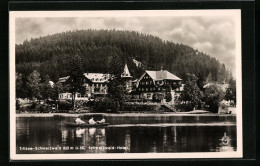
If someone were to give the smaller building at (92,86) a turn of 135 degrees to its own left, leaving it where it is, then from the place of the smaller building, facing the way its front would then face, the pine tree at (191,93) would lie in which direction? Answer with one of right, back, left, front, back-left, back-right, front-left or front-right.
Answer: front-right

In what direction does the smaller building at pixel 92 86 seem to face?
toward the camera
